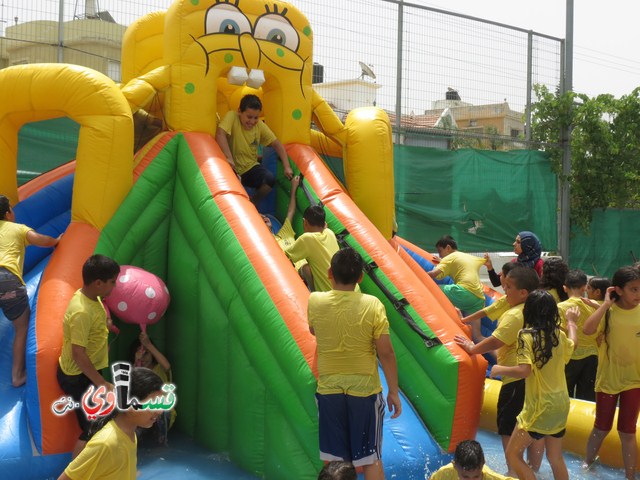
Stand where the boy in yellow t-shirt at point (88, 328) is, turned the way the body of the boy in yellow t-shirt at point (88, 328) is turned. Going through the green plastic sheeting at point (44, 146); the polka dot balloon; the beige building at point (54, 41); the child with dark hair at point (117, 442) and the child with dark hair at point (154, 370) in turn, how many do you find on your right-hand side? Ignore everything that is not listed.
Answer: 1

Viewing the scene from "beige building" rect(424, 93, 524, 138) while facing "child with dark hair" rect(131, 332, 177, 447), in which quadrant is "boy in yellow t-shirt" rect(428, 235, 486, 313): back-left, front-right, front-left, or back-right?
front-left

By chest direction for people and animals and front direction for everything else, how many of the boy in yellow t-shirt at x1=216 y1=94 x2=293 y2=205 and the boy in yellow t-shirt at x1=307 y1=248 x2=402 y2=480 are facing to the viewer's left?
0

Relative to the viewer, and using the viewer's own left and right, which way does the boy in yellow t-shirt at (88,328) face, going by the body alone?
facing to the right of the viewer

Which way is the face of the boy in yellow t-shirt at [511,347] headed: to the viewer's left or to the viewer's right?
to the viewer's left

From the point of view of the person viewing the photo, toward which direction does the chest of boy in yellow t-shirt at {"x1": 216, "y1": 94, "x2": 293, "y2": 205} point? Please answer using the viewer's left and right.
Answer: facing the viewer and to the right of the viewer

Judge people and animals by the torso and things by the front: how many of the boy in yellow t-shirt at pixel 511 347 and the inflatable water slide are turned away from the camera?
0

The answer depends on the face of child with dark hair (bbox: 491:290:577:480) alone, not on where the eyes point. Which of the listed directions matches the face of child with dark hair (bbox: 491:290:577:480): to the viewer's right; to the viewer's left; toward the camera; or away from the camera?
away from the camera

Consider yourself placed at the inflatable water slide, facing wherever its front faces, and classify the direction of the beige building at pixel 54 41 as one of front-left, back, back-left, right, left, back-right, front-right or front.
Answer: back

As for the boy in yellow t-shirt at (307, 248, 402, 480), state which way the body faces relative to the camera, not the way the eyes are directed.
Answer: away from the camera
